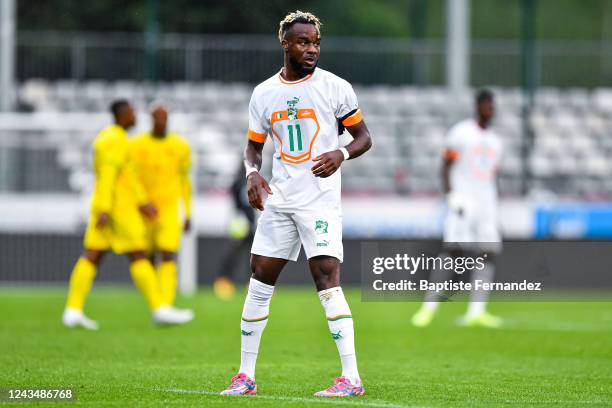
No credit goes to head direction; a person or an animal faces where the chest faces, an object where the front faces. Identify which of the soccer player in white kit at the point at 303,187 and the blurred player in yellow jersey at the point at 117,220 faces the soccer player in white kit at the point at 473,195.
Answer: the blurred player in yellow jersey

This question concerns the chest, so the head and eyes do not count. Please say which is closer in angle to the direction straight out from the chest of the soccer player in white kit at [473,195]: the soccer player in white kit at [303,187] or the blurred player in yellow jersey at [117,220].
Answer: the soccer player in white kit

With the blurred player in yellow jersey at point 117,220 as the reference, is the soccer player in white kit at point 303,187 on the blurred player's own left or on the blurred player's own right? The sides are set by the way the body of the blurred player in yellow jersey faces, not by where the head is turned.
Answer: on the blurred player's own right

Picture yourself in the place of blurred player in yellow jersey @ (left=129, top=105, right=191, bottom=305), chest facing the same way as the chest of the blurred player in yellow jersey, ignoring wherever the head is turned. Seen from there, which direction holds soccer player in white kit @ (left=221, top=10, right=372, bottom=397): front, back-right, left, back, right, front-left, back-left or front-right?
front

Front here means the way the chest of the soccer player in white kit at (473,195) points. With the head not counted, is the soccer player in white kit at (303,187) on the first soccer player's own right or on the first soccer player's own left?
on the first soccer player's own right

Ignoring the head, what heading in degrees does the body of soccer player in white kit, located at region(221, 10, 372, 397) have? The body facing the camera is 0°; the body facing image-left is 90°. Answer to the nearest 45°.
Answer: approximately 0°

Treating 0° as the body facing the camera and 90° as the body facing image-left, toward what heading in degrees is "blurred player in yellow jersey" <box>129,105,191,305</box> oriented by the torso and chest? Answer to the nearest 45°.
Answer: approximately 0°

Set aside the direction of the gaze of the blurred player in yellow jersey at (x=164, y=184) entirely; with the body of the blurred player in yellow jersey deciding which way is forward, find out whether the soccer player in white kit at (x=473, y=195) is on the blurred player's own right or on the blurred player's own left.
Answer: on the blurred player's own left

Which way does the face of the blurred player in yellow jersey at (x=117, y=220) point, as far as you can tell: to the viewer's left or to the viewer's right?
to the viewer's right

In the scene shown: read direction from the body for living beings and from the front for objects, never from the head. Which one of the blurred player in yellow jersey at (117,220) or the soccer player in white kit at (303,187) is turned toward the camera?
the soccer player in white kit

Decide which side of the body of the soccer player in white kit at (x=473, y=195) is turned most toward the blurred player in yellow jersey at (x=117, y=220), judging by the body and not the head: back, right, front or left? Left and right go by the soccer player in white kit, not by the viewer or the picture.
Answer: right
